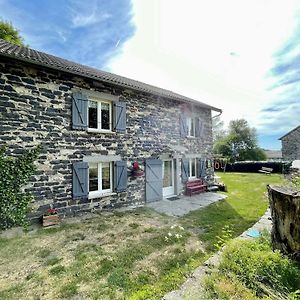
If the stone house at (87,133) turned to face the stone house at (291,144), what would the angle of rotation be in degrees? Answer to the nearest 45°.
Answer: approximately 90° to its left

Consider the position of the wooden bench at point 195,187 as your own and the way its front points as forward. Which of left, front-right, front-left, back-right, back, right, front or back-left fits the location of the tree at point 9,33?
back-right

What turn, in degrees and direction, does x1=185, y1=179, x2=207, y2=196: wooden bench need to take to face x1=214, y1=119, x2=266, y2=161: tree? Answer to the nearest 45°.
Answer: approximately 135° to its left

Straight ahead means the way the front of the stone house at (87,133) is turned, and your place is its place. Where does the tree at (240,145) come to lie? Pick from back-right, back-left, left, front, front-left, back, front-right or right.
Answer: left

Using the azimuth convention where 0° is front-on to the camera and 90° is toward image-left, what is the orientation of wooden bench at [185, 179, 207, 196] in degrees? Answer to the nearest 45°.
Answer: approximately 315°

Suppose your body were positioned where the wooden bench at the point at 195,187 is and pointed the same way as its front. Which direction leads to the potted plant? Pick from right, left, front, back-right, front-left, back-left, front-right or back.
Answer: right

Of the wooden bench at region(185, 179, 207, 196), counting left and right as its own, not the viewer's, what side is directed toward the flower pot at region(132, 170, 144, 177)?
right

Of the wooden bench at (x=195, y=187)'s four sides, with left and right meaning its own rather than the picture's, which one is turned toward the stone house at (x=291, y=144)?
left

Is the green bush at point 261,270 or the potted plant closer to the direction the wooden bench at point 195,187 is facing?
the green bush

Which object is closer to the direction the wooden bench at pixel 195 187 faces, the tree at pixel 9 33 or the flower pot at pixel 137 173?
the flower pot

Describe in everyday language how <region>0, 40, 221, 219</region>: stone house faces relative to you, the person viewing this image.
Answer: facing the viewer and to the right of the viewer

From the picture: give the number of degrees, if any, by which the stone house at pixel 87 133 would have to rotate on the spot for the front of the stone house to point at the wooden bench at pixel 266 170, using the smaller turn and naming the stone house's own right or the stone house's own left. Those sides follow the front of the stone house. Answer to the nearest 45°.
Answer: approximately 90° to the stone house's own left

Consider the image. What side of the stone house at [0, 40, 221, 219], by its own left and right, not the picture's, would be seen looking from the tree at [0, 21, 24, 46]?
back

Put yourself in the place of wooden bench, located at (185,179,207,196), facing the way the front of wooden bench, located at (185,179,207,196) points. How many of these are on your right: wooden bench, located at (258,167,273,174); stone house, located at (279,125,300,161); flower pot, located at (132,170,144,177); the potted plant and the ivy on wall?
3

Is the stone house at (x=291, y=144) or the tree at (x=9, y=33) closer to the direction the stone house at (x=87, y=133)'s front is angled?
the stone house

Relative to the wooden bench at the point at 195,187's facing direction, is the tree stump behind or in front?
in front

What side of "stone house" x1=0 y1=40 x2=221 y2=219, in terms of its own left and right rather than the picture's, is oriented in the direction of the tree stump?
front

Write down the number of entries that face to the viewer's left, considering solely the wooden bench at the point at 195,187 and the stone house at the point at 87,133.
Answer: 0
